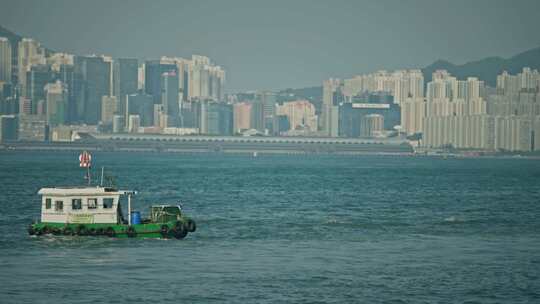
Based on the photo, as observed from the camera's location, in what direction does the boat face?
facing to the right of the viewer
